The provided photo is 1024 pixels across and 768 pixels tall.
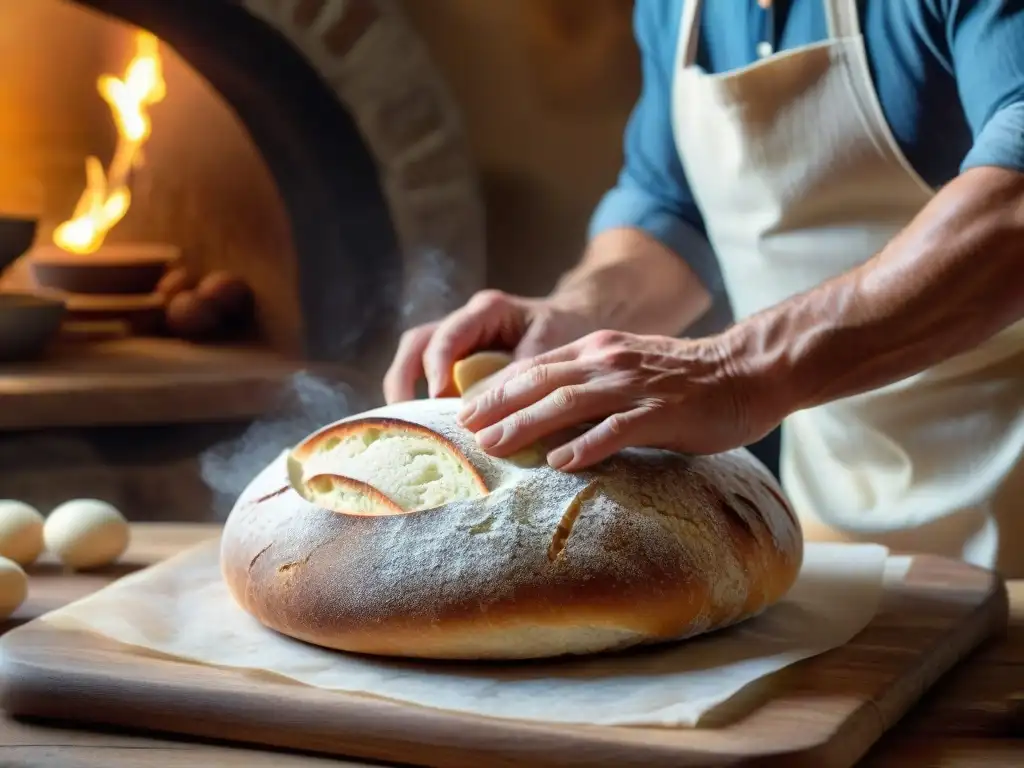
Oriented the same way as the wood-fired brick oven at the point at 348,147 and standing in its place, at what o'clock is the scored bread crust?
The scored bread crust is roughly at 12 o'clock from the wood-fired brick oven.

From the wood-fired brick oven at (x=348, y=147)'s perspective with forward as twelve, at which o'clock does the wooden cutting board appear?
The wooden cutting board is roughly at 12 o'clock from the wood-fired brick oven.

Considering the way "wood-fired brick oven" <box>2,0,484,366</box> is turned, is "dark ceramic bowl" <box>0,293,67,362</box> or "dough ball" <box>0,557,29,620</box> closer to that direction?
the dough ball

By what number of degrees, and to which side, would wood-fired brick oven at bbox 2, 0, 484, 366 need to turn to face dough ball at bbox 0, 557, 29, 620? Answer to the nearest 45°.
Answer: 0° — it already faces it

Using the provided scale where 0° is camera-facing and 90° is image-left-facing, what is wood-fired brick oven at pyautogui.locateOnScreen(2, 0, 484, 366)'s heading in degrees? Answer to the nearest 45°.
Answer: approximately 0°
